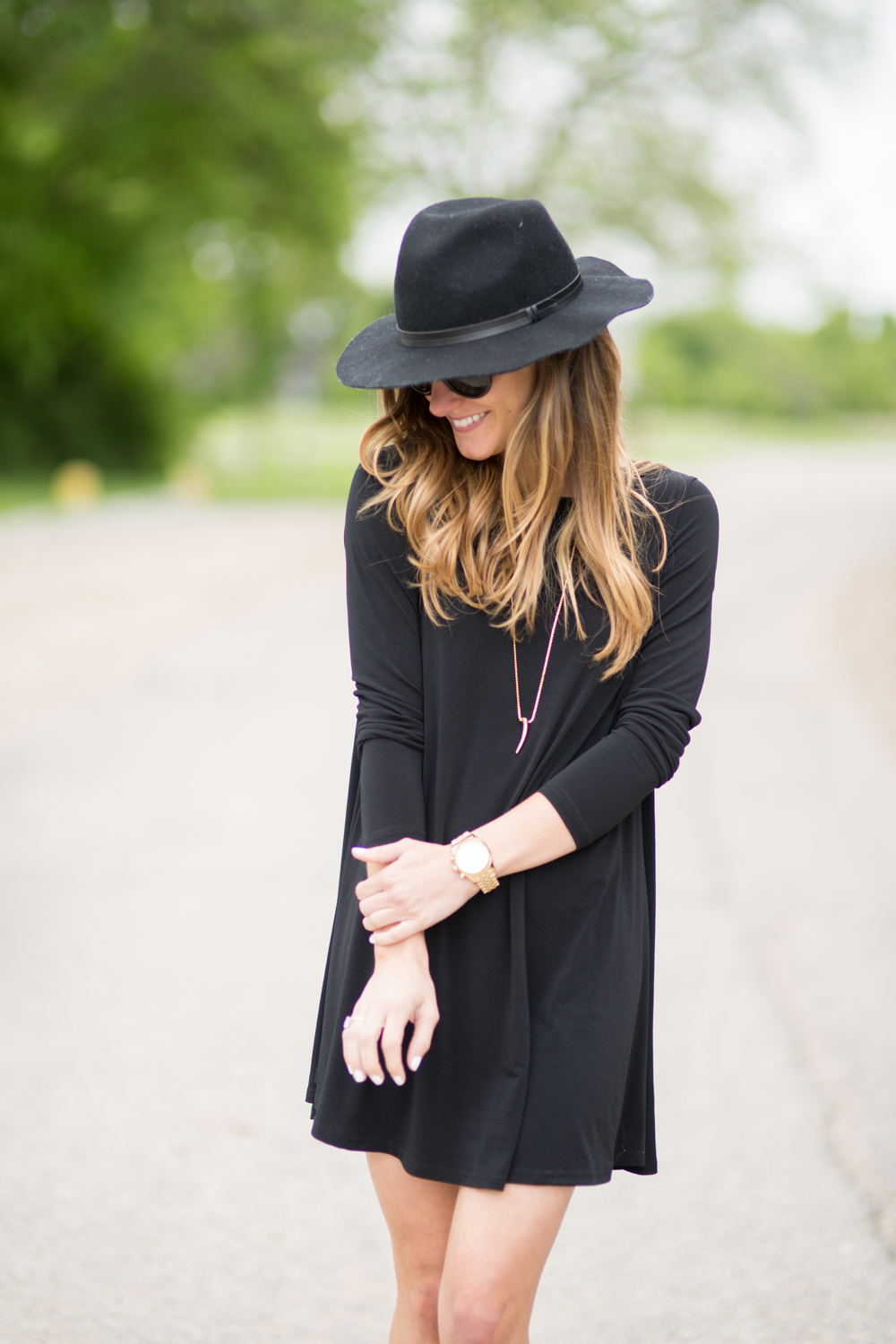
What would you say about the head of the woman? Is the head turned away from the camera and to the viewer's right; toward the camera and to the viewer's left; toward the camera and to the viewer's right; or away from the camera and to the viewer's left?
toward the camera and to the viewer's left

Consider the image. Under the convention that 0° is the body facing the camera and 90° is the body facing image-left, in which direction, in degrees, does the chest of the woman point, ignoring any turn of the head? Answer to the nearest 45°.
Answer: approximately 0°
